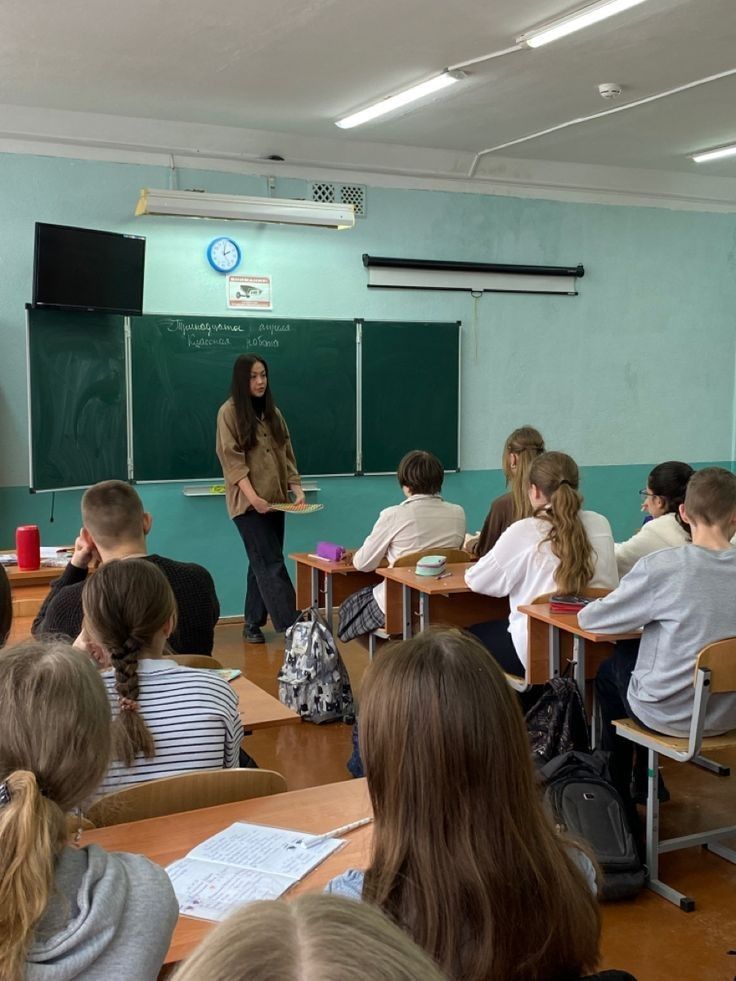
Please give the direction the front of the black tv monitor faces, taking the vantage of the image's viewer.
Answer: facing the viewer and to the right of the viewer

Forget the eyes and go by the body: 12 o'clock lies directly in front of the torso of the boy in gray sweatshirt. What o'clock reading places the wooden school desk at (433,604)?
The wooden school desk is roughly at 12 o'clock from the boy in gray sweatshirt.

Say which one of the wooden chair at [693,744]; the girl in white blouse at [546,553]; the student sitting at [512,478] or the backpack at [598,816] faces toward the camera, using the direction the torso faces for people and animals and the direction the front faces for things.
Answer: the backpack

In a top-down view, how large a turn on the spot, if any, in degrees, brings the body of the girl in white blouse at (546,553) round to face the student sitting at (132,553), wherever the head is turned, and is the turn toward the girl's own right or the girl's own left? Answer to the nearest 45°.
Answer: approximately 90° to the girl's own left

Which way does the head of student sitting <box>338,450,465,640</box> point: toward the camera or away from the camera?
away from the camera

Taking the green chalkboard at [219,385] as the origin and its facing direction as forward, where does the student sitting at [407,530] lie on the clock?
The student sitting is roughly at 11 o'clock from the green chalkboard.

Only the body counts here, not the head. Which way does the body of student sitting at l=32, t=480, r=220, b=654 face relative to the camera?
away from the camera

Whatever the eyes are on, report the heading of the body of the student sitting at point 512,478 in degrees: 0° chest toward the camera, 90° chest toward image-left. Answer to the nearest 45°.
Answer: approximately 135°

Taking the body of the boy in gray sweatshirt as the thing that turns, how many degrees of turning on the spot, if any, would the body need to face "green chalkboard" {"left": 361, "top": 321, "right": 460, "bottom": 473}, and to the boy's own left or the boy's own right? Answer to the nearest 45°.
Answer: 0° — they already face it

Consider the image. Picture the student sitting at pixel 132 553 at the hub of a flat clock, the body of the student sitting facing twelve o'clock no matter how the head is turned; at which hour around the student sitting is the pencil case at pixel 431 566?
The pencil case is roughly at 2 o'clock from the student sitting.
